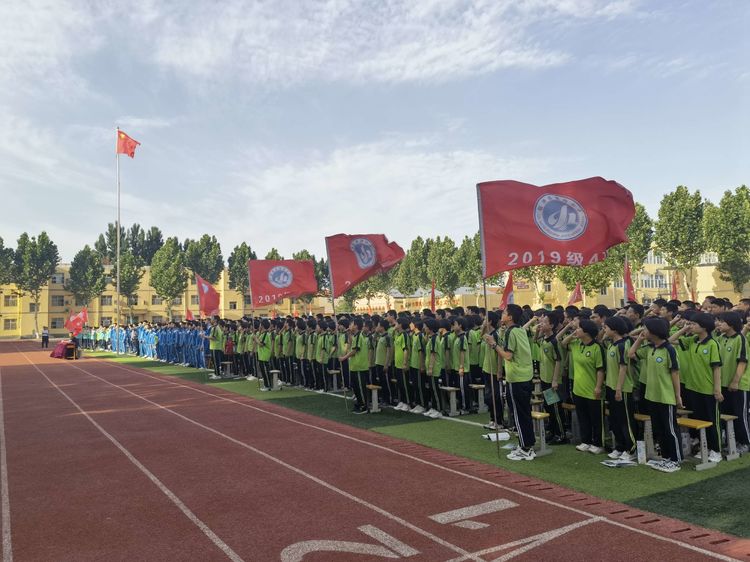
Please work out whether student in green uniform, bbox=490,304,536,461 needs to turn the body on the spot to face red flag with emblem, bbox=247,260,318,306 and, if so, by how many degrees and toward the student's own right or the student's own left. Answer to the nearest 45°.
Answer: approximately 45° to the student's own right

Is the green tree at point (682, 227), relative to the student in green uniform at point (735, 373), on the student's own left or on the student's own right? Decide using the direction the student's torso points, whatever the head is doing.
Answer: on the student's own right

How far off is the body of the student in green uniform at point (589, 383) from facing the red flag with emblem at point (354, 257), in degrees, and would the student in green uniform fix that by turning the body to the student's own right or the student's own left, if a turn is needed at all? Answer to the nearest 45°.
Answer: approximately 90° to the student's own right

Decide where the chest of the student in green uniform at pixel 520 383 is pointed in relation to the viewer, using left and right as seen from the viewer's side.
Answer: facing to the left of the viewer

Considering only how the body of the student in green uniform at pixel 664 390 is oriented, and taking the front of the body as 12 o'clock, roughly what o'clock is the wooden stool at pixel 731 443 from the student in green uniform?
The wooden stool is roughly at 6 o'clock from the student in green uniform.

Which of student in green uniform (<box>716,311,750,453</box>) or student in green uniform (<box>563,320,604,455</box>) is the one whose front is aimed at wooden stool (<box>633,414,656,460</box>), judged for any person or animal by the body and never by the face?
student in green uniform (<box>716,311,750,453</box>)

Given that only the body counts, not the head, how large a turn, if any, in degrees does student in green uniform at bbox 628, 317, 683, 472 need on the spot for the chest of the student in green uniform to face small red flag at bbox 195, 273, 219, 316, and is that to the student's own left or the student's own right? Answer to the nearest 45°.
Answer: approximately 90° to the student's own right

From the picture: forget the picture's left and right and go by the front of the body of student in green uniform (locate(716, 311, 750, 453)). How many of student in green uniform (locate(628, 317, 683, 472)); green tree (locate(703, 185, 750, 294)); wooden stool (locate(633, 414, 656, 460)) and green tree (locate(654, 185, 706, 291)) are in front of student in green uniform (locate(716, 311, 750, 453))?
2

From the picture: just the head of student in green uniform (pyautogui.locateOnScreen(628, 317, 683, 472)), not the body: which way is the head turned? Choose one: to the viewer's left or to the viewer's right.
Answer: to the viewer's left

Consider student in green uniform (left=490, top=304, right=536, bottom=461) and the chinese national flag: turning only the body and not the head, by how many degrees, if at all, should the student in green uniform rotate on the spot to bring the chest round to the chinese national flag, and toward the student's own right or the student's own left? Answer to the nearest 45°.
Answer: approximately 45° to the student's own right

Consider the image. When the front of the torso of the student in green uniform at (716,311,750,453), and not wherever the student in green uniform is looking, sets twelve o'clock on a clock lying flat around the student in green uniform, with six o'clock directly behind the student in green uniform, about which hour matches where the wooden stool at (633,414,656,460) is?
The wooden stool is roughly at 12 o'clock from the student in green uniform.

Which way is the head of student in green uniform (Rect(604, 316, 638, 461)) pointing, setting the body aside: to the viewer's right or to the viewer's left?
to the viewer's left
